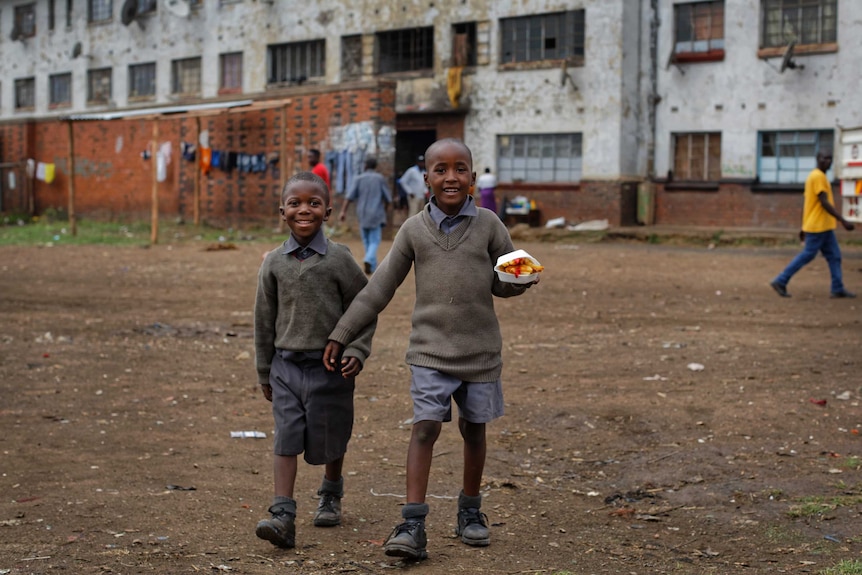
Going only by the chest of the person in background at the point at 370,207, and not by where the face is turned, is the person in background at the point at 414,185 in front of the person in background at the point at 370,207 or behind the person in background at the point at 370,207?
in front

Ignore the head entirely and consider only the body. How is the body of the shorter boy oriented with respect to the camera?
toward the camera

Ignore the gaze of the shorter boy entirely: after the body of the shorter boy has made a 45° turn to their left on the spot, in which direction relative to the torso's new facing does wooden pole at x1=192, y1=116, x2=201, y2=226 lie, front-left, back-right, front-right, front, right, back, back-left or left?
back-left

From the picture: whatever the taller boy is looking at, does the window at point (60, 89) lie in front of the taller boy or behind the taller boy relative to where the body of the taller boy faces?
behind

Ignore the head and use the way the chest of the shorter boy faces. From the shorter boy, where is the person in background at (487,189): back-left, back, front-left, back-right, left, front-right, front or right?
back

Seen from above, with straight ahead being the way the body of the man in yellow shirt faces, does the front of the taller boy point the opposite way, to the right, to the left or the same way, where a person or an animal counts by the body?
to the right

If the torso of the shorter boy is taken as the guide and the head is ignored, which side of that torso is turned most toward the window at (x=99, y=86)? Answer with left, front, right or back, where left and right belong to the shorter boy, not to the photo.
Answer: back

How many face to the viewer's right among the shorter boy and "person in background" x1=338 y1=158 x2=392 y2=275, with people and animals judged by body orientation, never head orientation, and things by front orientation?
0

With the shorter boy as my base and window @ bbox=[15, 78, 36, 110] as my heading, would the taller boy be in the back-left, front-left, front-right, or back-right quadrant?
back-right

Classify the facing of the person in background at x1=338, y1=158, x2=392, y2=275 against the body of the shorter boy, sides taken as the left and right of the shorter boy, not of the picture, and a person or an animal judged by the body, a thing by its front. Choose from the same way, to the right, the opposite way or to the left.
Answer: the opposite way

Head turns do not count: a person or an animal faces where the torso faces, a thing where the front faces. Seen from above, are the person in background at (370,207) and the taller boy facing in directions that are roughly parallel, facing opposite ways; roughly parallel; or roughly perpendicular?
roughly parallel, facing opposite ways

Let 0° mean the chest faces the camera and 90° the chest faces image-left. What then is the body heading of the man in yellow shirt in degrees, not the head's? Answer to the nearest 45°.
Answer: approximately 270°

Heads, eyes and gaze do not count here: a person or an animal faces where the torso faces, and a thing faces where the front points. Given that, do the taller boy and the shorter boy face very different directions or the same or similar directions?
same or similar directions
